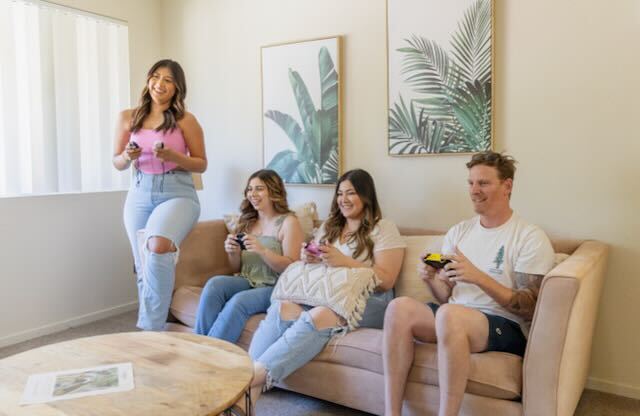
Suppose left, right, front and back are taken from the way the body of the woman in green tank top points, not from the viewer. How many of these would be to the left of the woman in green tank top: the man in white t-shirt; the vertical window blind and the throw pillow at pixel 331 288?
2

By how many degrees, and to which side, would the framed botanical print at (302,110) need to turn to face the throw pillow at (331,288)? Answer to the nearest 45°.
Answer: approximately 45° to its left

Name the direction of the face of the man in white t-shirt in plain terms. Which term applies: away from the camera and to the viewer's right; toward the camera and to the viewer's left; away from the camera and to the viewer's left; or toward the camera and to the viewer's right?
toward the camera and to the viewer's left

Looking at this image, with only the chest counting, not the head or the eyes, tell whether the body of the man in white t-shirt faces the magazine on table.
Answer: yes

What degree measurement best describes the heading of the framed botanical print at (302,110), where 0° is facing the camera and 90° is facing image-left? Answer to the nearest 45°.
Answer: approximately 45°

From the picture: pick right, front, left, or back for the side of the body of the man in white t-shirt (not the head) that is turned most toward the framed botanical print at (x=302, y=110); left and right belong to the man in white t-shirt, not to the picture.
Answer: right

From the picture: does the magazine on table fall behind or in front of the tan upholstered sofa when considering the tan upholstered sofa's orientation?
in front

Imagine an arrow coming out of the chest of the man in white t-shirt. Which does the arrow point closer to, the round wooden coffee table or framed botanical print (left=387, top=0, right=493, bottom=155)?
the round wooden coffee table

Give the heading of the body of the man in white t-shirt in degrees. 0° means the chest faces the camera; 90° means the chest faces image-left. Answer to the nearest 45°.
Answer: approximately 45°

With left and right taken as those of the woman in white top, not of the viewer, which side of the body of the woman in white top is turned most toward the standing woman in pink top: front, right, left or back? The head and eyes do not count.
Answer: right

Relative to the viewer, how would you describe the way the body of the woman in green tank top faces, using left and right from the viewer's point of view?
facing the viewer and to the left of the viewer

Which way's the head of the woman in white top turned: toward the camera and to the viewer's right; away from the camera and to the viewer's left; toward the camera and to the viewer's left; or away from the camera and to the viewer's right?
toward the camera and to the viewer's left
